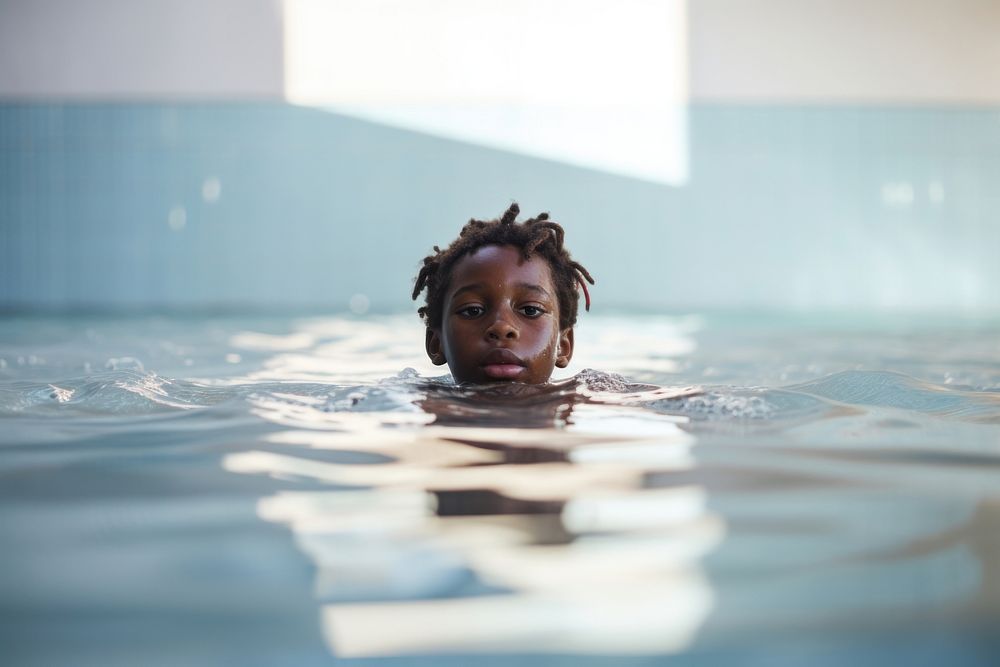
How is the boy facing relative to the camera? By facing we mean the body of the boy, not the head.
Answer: toward the camera

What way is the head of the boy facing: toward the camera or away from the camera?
toward the camera
